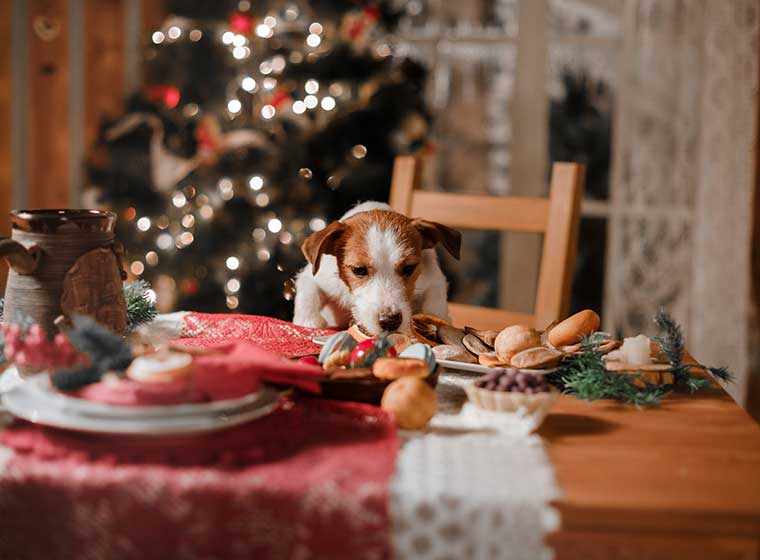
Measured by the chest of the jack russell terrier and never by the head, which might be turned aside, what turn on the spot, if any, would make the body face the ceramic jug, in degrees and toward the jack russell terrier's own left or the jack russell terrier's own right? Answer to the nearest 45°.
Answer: approximately 45° to the jack russell terrier's own right

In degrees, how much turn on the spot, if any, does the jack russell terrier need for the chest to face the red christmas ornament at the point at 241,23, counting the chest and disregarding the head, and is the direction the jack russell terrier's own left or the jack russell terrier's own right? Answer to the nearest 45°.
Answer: approximately 180°

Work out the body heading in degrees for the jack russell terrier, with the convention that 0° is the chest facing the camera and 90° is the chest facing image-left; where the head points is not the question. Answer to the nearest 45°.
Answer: approximately 0°

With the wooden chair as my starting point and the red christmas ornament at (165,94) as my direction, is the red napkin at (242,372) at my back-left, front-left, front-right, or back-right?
back-left

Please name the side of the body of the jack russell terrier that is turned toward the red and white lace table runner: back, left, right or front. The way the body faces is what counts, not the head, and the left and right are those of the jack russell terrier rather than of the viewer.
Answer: front

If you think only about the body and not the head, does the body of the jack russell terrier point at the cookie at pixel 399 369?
yes

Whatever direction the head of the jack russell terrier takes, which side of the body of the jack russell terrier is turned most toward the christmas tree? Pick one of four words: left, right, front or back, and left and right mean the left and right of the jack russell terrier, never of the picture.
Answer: back

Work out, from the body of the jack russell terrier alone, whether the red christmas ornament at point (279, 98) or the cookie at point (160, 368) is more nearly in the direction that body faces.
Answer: the cookie

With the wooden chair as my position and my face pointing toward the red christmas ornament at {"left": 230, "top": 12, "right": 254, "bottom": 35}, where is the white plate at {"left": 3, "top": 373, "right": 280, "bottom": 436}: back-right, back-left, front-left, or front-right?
back-left
